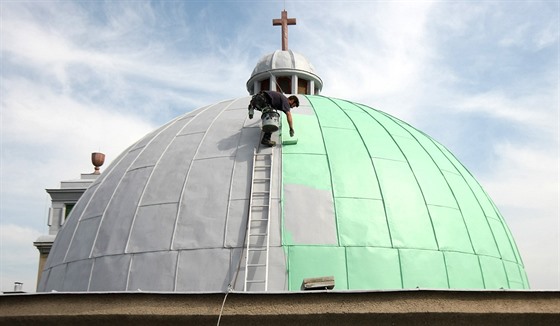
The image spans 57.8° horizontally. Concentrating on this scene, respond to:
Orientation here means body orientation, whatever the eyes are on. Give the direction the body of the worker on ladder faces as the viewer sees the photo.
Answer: to the viewer's right

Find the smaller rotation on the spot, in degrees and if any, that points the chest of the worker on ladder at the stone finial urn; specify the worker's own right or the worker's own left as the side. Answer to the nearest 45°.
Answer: approximately 135° to the worker's own left
